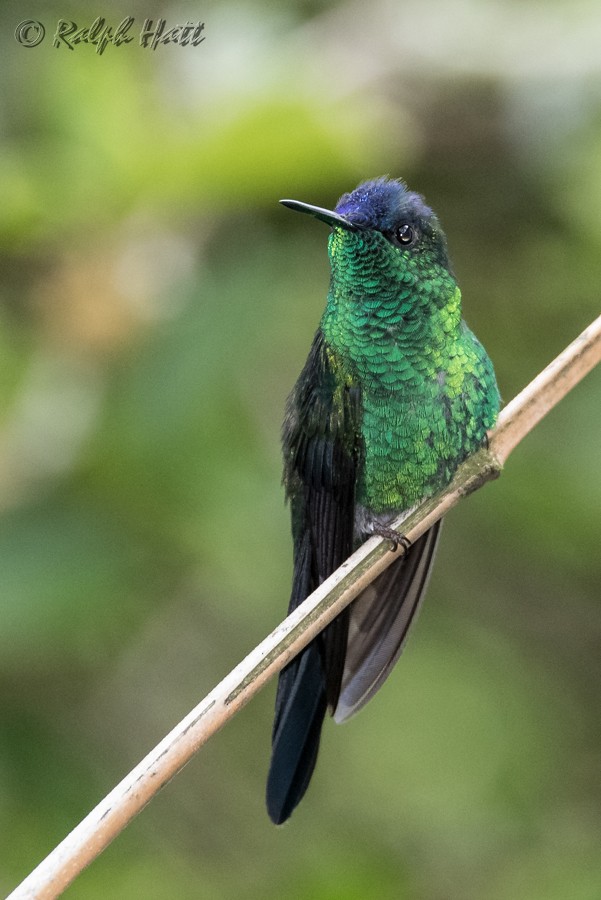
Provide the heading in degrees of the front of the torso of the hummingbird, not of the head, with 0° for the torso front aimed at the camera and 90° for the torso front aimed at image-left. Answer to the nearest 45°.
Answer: approximately 315°
